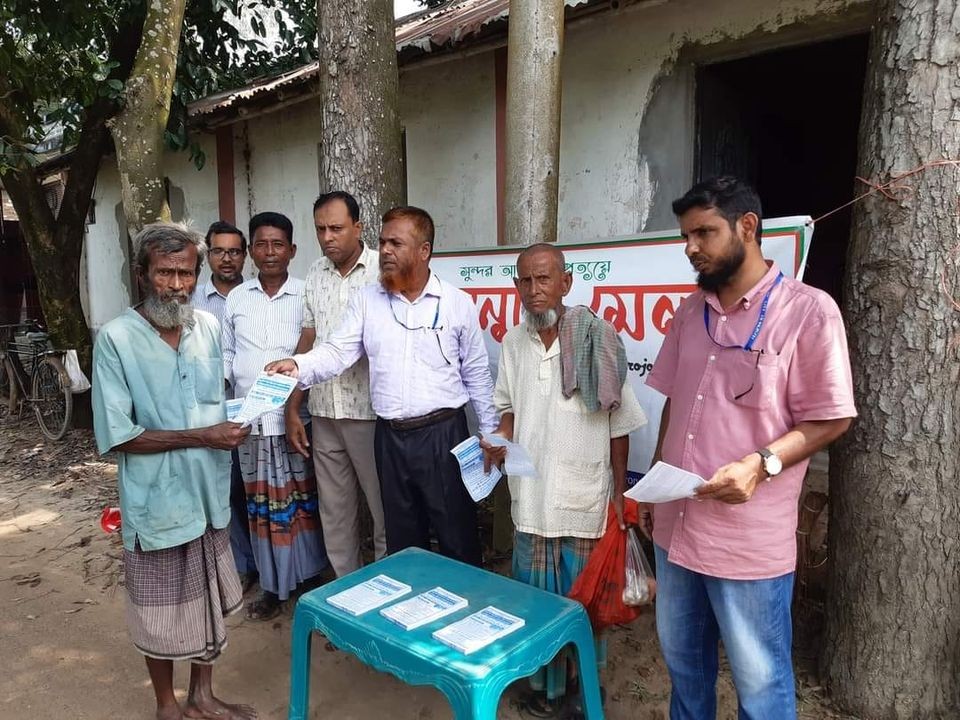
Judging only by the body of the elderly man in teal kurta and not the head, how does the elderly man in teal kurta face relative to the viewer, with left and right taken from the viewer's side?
facing the viewer and to the right of the viewer

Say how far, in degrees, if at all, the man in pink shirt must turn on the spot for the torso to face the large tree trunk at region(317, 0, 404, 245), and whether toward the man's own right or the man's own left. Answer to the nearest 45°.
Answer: approximately 90° to the man's own right

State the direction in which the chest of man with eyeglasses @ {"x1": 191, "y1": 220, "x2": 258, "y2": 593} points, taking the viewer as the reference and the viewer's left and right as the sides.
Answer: facing the viewer

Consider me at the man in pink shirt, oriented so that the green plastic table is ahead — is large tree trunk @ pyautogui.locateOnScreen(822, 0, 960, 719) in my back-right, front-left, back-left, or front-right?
back-right

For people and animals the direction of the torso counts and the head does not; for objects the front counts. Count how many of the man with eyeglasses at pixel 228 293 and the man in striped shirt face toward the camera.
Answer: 2

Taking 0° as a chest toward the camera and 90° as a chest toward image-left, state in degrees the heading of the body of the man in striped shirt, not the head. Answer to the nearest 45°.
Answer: approximately 0°

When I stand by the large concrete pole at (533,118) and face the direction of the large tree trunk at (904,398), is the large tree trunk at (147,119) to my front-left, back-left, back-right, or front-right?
back-right

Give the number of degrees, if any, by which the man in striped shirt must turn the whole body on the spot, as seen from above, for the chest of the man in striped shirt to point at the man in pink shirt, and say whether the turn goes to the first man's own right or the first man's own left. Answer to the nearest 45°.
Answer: approximately 45° to the first man's own left

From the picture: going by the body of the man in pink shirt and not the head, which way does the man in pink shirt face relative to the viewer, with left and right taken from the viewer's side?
facing the viewer and to the left of the viewer

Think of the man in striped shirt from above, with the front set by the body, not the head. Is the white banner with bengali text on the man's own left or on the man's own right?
on the man's own left

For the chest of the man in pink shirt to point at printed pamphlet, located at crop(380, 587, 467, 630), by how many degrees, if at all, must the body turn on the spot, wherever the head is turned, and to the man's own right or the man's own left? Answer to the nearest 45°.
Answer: approximately 45° to the man's own right
